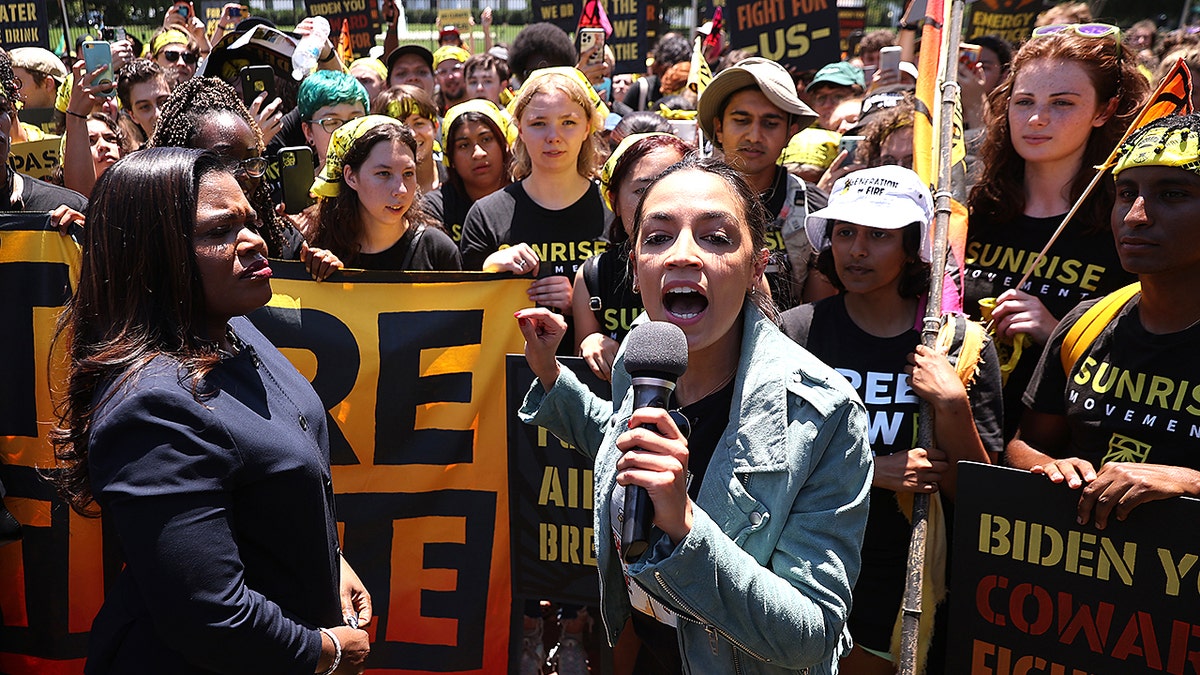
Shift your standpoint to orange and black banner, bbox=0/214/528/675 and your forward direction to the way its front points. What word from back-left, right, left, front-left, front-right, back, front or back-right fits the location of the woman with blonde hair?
back-left

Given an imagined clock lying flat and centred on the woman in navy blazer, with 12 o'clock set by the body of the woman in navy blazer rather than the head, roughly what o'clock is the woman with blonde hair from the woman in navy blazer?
The woman with blonde hair is roughly at 10 o'clock from the woman in navy blazer.

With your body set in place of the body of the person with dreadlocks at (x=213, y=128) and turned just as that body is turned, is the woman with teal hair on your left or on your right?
on your left

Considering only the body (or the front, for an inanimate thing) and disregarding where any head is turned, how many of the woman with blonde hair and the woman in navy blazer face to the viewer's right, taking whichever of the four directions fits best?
1

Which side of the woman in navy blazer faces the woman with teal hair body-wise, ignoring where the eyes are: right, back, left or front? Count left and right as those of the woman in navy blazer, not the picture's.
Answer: left

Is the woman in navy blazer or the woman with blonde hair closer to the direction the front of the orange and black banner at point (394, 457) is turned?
the woman in navy blazer

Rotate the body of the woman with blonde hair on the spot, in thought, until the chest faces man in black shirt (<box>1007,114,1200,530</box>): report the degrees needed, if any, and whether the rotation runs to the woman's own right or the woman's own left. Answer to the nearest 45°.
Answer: approximately 45° to the woman's own left

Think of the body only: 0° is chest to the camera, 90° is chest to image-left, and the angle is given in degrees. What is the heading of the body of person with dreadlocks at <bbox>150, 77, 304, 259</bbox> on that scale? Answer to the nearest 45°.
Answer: approximately 315°

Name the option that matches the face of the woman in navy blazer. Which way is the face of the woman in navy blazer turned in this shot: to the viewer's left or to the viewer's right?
to the viewer's right

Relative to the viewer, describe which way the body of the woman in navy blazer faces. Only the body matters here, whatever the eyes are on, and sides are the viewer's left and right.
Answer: facing to the right of the viewer

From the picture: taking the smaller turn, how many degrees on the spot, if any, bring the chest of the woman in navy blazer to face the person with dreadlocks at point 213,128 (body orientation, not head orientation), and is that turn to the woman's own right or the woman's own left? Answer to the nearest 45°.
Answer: approximately 90° to the woman's own left

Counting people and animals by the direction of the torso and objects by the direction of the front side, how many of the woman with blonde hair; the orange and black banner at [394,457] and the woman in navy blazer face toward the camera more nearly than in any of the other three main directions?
2
